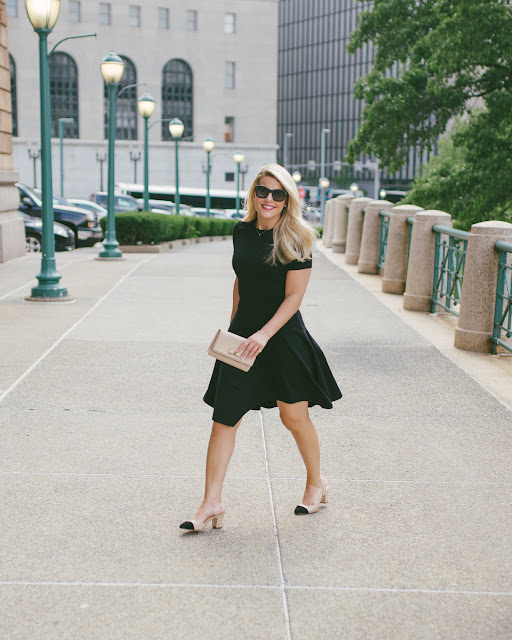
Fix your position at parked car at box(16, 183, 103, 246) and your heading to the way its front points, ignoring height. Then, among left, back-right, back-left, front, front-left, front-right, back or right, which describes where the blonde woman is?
front-right

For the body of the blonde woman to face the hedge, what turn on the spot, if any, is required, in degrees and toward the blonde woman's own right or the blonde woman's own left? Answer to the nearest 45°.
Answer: approximately 135° to the blonde woman's own right

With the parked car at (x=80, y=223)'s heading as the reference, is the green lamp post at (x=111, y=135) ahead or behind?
ahead

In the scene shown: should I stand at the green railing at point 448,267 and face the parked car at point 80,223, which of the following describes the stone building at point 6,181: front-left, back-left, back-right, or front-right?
front-left

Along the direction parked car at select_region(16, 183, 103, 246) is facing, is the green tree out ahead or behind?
ahead

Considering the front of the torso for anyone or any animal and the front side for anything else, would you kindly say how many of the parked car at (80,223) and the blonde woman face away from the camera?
0

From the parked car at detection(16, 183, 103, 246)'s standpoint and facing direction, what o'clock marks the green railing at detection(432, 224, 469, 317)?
The green railing is roughly at 1 o'clock from the parked car.

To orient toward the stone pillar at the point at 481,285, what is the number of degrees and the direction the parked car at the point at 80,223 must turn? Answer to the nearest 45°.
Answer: approximately 45° to its right

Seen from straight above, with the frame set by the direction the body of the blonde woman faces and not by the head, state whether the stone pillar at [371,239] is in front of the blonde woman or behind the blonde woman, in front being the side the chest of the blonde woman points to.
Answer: behind

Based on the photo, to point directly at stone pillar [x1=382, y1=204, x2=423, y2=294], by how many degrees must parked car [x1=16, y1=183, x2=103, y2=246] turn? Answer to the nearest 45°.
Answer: approximately 45° to its right

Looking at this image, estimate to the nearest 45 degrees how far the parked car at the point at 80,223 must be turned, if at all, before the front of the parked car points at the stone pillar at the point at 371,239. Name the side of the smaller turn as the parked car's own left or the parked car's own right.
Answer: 0° — it already faces it

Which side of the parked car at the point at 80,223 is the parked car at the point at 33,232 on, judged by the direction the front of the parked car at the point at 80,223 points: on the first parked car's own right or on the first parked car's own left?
on the first parked car's own right

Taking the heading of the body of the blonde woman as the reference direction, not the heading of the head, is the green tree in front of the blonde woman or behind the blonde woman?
behind

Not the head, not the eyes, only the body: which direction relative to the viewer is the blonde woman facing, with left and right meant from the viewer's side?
facing the viewer and to the left of the viewer

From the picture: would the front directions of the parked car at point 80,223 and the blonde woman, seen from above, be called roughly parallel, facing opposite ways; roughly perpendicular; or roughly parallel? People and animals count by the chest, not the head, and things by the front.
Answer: roughly perpendicular
